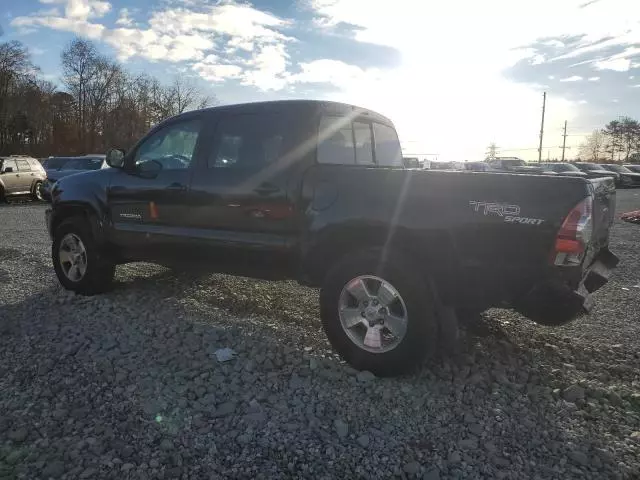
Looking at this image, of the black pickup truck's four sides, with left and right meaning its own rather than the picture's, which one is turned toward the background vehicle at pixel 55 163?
front

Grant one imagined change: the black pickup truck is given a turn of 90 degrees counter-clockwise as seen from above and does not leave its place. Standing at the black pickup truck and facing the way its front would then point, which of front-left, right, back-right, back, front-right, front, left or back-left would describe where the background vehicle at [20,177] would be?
right

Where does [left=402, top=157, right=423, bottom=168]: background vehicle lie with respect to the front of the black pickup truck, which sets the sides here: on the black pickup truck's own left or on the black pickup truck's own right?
on the black pickup truck's own right

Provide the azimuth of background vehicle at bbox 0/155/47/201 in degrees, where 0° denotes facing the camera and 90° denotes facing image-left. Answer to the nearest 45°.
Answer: approximately 45°

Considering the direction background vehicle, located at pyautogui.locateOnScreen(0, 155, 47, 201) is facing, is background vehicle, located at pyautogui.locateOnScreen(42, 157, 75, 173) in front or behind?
behind

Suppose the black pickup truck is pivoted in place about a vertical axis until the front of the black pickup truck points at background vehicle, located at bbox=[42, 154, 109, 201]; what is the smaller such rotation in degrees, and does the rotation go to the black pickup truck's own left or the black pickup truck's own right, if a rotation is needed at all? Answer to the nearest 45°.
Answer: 0° — it already faces it

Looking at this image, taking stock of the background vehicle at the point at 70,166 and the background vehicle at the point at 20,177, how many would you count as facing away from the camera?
0

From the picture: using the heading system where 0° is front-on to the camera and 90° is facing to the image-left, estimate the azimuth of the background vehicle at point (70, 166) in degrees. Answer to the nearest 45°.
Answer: approximately 45°

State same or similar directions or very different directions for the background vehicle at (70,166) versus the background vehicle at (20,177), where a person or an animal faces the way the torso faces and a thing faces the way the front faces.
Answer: same or similar directions

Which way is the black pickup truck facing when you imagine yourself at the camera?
facing away from the viewer and to the left of the viewer
